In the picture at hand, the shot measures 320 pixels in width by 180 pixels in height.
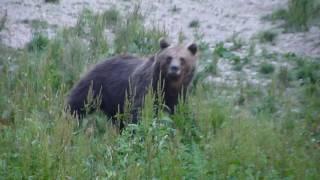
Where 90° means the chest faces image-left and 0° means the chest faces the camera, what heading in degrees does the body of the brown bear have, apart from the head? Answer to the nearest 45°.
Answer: approximately 315°
